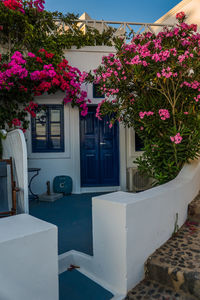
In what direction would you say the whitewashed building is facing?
toward the camera

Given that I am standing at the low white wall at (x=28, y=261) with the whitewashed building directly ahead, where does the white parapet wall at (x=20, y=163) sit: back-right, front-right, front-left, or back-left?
front-left

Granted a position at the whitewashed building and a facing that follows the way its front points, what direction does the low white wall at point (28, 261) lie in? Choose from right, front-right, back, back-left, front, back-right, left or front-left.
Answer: front

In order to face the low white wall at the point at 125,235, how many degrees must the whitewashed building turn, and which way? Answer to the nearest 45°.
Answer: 0° — it already faces it

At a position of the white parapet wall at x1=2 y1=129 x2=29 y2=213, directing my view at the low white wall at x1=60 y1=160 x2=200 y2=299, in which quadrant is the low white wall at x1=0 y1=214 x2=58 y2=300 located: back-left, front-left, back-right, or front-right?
front-right

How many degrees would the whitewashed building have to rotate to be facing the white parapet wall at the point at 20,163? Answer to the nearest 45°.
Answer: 0° — it already faces it

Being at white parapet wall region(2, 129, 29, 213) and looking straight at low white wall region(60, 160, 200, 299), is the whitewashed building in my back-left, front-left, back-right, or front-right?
back-left

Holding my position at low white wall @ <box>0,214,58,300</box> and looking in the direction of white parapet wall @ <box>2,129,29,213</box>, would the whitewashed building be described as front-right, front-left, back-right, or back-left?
front-right

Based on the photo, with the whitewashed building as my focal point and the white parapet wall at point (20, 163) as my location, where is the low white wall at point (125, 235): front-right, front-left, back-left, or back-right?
back-right
